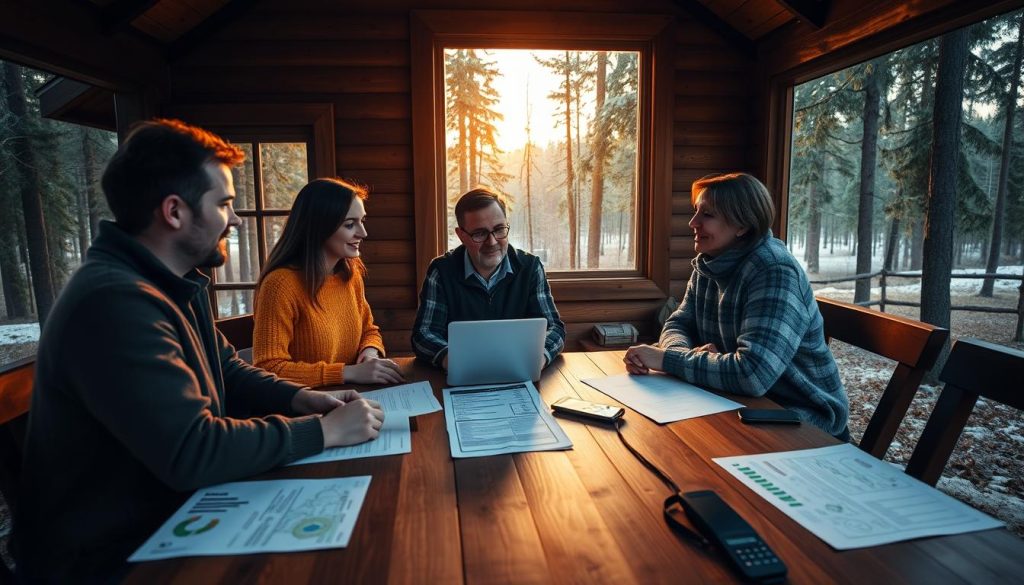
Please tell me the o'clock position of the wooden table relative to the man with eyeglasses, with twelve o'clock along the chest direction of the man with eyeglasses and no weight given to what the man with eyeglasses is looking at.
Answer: The wooden table is roughly at 12 o'clock from the man with eyeglasses.

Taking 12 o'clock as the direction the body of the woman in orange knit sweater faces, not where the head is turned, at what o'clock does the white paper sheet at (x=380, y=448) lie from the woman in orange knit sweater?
The white paper sheet is roughly at 1 o'clock from the woman in orange knit sweater.

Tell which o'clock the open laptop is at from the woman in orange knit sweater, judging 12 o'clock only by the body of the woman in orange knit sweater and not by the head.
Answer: The open laptop is roughly at 12 o'clock from the woman in orange knit sweater.

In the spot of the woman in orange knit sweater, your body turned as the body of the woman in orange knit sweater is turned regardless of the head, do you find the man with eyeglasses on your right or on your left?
on your left

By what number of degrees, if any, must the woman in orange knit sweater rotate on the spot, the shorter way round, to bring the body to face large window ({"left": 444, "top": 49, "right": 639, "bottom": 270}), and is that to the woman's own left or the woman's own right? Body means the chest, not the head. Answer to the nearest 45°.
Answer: approximately 90° to the woman's own left

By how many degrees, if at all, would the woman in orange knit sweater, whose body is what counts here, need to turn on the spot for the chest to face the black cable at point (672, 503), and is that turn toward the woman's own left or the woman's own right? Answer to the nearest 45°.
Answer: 0° — they already face it

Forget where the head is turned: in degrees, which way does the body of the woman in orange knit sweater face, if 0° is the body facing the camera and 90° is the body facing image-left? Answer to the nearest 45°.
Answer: approximately 315°

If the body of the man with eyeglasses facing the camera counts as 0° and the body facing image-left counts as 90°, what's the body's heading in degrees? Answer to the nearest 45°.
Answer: approximately 0°

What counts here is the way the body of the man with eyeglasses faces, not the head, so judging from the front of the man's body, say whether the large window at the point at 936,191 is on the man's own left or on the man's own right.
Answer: on the man's own left

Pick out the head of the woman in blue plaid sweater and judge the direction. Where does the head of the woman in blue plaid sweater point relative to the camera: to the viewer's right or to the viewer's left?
to the viewer's left
